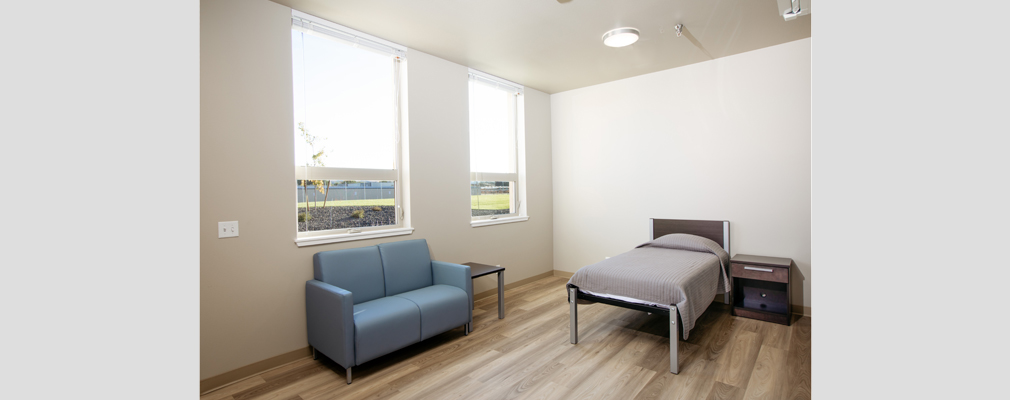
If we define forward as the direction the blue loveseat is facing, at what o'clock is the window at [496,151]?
The window is roughly at 9 o'clock from the blue loveseat.

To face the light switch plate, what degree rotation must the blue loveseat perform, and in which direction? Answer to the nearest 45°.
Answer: approximately 135° to its right

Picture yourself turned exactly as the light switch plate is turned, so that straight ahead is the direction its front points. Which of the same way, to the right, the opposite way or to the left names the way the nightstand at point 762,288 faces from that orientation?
to the right

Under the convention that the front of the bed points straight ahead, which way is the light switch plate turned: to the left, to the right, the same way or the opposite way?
to the left

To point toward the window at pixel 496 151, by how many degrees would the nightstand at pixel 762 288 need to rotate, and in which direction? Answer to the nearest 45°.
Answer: approximately 90° to its right

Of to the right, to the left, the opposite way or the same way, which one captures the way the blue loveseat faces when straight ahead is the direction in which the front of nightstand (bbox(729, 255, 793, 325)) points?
to the left
